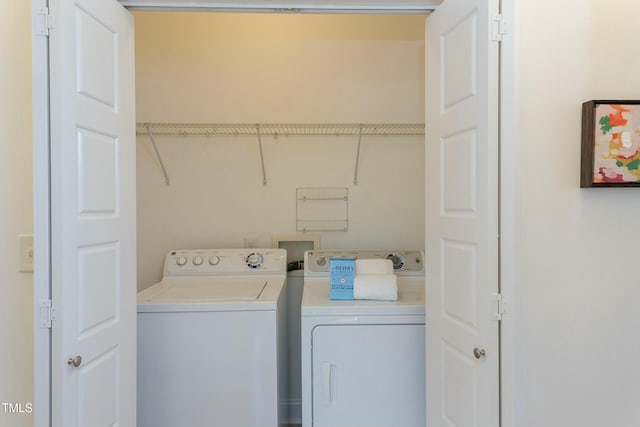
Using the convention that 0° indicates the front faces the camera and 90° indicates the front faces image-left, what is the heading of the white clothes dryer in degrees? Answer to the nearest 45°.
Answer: approximately 0°

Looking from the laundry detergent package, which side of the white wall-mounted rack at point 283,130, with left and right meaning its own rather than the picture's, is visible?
front

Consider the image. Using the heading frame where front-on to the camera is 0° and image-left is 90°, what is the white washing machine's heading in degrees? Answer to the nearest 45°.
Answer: approximately 0°

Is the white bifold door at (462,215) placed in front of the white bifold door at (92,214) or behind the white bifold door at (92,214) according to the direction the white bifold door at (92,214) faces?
in front

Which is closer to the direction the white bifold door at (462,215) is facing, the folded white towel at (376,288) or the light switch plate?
the light switch plate

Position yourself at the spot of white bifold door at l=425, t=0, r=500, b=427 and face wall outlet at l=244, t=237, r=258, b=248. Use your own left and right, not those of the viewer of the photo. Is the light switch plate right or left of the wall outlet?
left

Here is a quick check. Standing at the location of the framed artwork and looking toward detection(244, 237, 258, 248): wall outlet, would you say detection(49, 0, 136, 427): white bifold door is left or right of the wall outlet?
left

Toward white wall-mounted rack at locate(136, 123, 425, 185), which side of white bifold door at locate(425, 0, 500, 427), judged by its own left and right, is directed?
right

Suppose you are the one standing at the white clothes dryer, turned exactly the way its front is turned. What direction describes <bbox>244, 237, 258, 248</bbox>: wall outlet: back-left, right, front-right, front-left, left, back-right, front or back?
back-right
